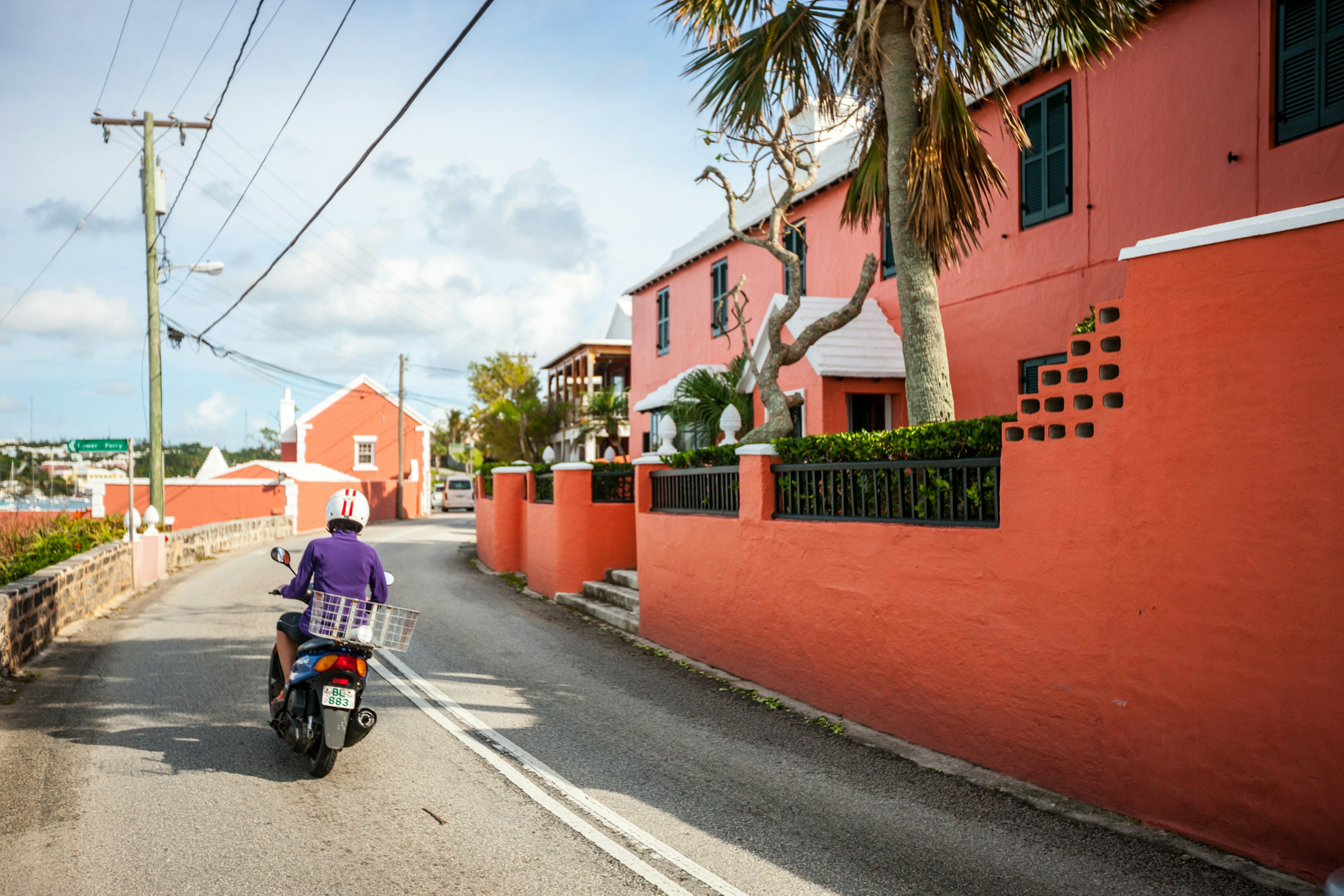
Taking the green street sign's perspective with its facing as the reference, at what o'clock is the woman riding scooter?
The woman riding scooter is roughly at 12 o'clock from the green street sign.

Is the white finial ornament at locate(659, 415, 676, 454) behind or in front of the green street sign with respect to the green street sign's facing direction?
in front

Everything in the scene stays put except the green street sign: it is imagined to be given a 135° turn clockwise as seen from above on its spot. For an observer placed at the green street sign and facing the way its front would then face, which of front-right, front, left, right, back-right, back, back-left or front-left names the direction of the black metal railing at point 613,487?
back

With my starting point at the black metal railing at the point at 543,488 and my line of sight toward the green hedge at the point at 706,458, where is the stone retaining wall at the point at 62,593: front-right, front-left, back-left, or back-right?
front-right

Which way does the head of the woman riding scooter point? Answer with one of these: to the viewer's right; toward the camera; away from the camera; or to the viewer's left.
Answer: away from the camera

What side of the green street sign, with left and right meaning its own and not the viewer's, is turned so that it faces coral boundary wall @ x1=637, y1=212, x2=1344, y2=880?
front

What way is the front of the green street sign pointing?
toward the camera

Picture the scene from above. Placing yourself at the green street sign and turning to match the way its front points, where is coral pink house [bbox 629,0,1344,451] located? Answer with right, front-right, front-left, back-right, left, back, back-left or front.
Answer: front-left

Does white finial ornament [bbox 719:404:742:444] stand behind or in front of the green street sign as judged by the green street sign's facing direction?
in front
